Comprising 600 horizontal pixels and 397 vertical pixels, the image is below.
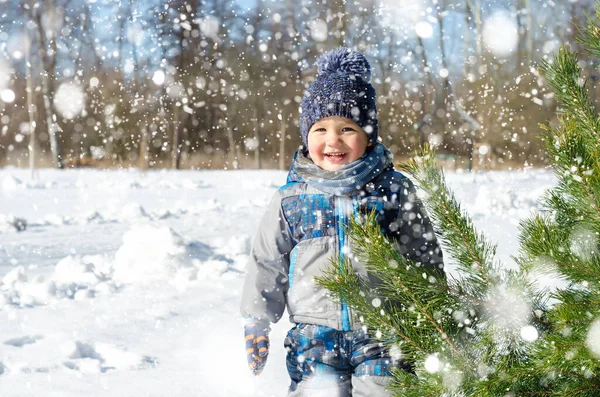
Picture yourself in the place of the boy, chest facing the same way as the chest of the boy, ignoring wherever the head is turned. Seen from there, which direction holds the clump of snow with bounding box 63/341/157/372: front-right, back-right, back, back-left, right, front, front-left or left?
back-right

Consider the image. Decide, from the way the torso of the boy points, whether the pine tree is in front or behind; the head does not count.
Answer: in front

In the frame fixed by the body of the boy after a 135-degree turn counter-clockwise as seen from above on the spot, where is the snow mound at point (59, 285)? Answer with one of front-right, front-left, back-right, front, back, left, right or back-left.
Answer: left

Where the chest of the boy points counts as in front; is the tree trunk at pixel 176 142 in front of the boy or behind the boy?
behind

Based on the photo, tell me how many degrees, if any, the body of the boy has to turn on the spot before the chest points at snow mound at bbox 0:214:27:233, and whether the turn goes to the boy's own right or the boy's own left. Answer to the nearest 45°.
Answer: approximately 135° to the boy's own right

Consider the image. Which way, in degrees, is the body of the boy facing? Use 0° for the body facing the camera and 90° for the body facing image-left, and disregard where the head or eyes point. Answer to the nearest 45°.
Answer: approximately 0°

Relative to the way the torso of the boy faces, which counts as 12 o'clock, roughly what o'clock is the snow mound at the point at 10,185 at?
The snow mound is roughly at 5 o'clock from the boy.

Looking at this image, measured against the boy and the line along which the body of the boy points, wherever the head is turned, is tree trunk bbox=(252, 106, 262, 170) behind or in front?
behind

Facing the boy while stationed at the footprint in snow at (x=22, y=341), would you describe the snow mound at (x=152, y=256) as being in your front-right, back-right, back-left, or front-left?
back-left
